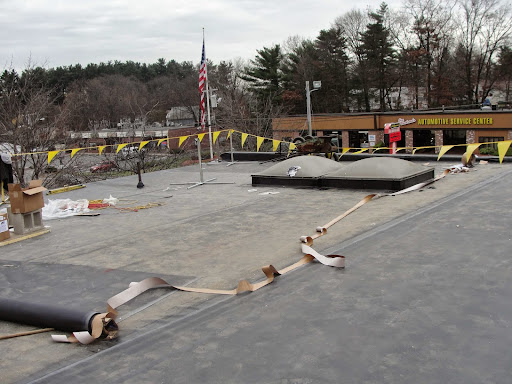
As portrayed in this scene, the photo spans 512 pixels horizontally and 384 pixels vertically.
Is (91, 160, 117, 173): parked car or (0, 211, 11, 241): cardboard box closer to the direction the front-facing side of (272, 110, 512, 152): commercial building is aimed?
the cardboard box

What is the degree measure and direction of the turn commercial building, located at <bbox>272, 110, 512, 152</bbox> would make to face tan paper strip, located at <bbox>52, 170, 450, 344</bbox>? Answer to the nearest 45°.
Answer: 0° — it already faces it

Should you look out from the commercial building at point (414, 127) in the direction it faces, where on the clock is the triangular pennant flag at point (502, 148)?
The triangular pennant flag is roughly at 12 o'clock from the commercial building.

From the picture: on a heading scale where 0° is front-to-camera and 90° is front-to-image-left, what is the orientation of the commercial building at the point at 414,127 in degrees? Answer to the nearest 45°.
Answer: approximately 0°

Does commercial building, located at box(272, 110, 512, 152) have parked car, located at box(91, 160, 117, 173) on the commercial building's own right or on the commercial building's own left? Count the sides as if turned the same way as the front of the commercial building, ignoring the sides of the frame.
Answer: on the commercial building's own right

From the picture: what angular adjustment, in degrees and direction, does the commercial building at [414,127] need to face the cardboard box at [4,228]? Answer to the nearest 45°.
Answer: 0° — it already faces it

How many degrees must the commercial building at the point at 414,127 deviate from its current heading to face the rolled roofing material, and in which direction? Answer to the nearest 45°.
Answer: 0° — it already faces it

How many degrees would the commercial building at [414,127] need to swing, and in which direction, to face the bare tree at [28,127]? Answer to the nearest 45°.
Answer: approximately 45° to its right

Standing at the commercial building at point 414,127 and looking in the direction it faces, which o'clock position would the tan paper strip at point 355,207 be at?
The tan paper strip is roughly at 12 o'clock from the commercial building.
